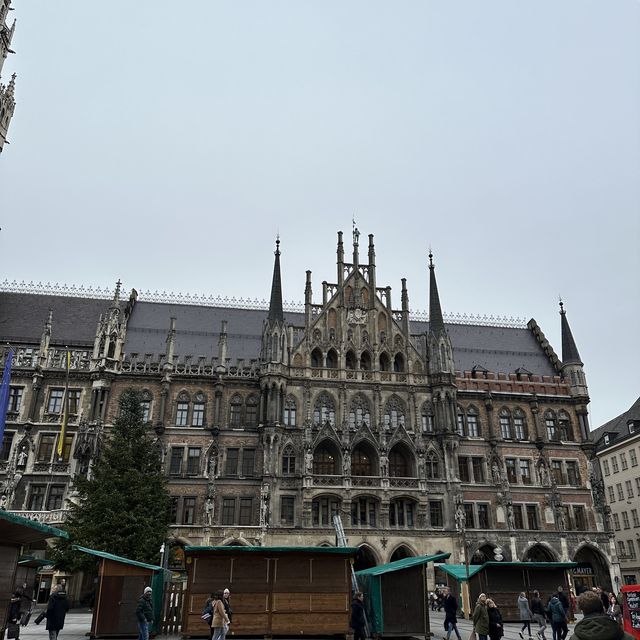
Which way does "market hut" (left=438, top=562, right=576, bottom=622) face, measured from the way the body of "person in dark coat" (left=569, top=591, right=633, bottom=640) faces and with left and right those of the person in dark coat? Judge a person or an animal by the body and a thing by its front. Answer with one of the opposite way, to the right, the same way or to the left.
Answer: the opposite way

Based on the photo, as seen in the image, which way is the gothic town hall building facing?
toward the camera

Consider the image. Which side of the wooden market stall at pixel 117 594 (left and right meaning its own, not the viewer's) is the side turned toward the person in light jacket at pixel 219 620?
left

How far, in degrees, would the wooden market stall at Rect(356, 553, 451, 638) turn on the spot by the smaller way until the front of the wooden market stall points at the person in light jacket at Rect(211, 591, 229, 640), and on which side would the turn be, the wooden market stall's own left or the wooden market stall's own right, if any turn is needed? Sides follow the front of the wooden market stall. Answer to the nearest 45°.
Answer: approximately 135° to the wooden market stall's own right

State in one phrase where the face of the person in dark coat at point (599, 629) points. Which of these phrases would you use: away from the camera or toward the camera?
away from the camera

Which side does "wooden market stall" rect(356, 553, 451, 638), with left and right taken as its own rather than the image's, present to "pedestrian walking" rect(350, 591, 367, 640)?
right

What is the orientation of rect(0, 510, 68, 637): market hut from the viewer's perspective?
to the viewer's right

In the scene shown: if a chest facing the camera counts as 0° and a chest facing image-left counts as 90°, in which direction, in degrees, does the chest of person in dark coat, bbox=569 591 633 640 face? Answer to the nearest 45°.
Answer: approximately 180°

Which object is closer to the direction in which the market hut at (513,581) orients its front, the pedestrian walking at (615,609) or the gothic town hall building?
the pedestrian walking

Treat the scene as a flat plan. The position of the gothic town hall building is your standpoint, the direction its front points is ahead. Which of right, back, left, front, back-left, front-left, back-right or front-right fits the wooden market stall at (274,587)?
front
